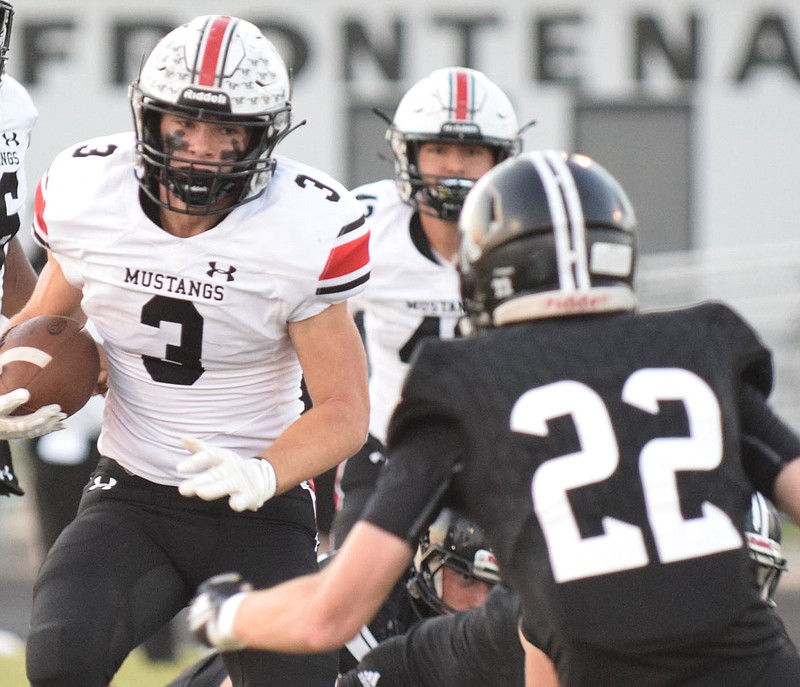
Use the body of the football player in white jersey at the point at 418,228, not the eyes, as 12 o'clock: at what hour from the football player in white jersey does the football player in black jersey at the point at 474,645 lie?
The football player in black jersey is roughly at 12 o'clock from the football player in white jersey.

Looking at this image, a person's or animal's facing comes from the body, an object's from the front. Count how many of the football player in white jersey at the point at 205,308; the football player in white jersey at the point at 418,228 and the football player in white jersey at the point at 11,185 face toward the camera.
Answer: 3

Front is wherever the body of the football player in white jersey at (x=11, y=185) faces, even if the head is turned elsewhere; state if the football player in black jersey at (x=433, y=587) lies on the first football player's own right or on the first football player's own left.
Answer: on the first football player's own left

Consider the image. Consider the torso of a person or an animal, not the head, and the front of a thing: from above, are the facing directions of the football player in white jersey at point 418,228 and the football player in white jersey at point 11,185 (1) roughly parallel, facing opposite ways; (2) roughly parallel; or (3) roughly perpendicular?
roughly parallel

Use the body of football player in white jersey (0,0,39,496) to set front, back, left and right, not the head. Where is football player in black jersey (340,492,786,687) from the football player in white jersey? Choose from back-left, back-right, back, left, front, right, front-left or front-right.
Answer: front-left

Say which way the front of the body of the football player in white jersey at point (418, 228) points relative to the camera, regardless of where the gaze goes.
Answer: toward the camera

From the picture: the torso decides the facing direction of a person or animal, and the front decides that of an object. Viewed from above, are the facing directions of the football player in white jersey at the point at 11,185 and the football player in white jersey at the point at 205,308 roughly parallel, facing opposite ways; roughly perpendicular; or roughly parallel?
roughly parallel

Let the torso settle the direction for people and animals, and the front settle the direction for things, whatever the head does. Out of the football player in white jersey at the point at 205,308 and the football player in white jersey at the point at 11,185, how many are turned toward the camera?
2

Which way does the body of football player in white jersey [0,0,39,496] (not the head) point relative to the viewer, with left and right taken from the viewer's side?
facing the viewer

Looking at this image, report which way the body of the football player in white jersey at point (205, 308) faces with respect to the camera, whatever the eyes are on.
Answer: toward the camera

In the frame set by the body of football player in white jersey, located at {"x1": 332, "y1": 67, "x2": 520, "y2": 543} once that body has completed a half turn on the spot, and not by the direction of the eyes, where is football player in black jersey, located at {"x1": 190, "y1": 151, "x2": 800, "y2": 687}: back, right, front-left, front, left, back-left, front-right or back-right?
back

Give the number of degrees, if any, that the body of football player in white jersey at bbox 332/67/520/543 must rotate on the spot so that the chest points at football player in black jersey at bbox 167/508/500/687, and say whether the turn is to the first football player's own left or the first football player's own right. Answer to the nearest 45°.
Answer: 0° — they already face them
